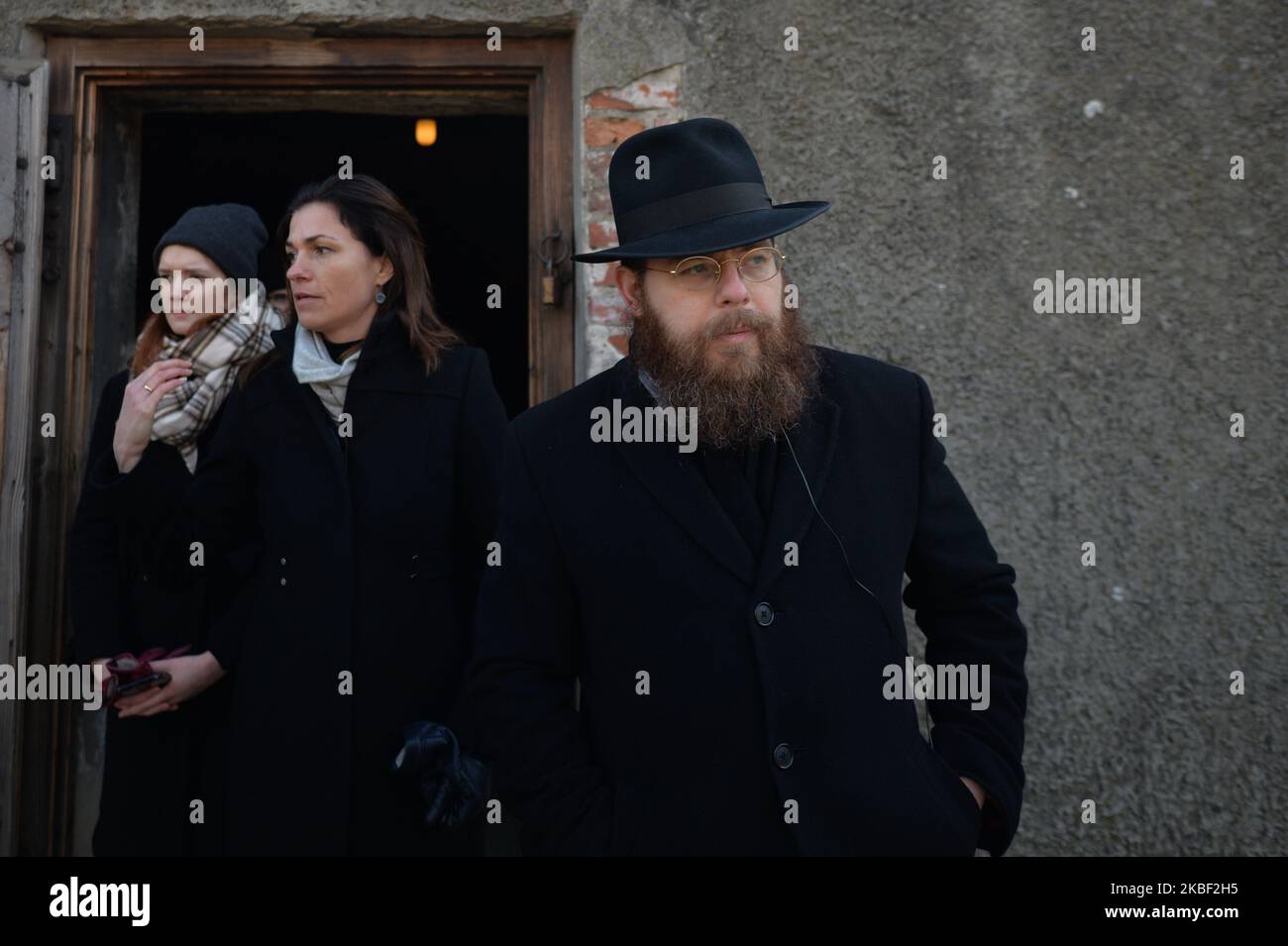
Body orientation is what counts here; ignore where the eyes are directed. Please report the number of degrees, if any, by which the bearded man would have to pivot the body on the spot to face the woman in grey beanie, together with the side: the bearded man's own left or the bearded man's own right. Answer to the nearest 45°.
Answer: approximately 135° to the bearded man's own right

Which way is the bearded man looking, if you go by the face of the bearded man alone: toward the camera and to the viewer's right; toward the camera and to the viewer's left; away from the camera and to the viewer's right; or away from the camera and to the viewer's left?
toward the camera and to the viewer's right

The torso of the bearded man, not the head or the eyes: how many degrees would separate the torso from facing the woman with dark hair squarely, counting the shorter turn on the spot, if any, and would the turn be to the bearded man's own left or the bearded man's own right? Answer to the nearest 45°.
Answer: approximately 135° to the bearded man's own right

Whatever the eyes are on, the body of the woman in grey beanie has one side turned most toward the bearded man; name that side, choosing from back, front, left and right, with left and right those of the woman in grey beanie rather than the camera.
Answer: left

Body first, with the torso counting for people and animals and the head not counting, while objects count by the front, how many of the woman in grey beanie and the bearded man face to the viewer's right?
0

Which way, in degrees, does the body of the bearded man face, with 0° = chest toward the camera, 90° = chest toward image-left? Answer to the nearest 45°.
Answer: approximately 0°
